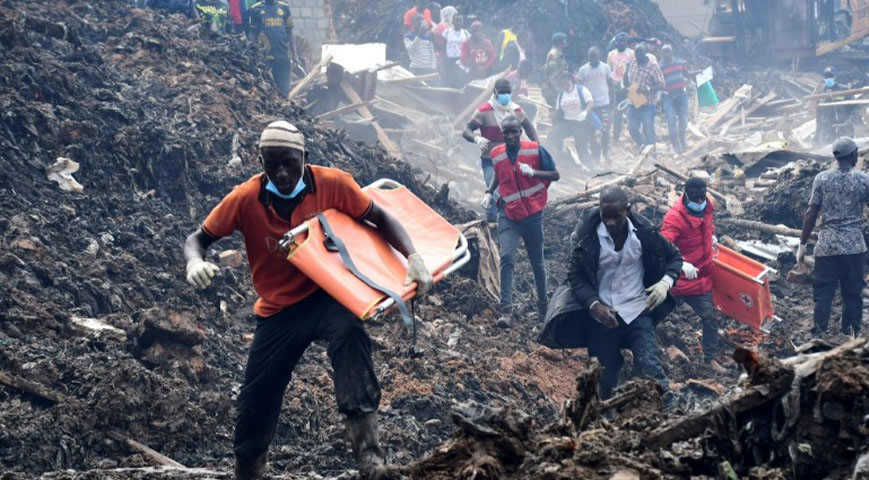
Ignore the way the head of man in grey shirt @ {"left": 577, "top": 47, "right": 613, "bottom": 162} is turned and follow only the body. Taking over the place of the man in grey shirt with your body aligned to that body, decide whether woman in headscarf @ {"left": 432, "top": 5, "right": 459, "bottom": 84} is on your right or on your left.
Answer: on your right
